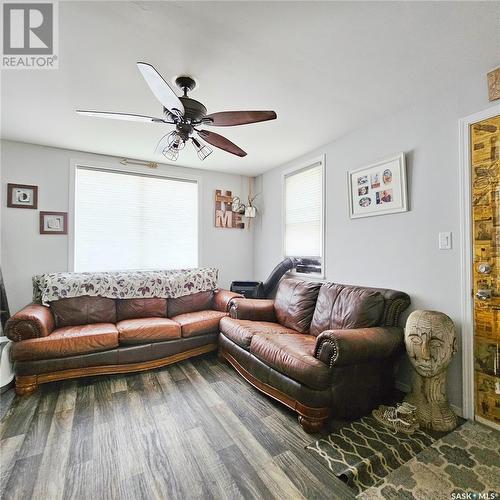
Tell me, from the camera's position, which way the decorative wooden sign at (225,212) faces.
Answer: facing the viewer

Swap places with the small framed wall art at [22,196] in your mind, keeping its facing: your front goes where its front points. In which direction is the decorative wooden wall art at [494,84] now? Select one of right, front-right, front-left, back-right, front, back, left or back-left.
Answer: front-left

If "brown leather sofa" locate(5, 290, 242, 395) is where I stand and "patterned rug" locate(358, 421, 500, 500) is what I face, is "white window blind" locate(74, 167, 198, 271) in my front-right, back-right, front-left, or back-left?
back-left

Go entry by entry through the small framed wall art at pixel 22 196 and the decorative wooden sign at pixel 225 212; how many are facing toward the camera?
2

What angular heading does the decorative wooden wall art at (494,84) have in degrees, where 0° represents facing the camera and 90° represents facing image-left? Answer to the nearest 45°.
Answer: approximately 45°

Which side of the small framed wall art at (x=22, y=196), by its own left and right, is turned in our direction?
front

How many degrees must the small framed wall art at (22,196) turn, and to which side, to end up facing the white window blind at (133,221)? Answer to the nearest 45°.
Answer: approximately 90° to its left

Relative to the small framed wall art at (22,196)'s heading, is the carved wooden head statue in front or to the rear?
in front

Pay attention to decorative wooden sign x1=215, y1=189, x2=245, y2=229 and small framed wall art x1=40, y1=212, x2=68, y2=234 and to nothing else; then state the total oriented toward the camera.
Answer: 2

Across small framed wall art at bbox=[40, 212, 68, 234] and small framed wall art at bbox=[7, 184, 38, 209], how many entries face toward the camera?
2

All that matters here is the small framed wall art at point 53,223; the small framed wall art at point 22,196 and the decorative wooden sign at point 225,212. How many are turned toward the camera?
3

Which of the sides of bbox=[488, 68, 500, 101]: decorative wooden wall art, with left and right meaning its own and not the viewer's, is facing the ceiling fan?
front

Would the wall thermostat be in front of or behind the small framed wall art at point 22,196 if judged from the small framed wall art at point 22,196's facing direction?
in front

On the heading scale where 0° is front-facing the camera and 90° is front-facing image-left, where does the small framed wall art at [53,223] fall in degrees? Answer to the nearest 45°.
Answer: approximately 0°

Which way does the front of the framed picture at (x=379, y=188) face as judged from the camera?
facing the viewer and to the left of the viewer
